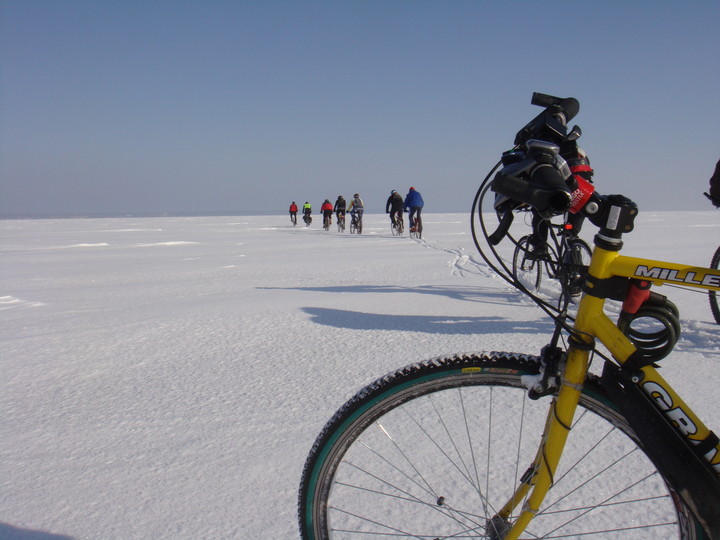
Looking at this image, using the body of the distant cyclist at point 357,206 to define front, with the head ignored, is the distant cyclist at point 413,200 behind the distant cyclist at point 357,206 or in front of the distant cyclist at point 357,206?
behind

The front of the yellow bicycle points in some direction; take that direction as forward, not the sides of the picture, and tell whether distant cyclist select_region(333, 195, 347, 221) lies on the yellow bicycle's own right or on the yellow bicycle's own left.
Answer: on the yellow bicycle's own right

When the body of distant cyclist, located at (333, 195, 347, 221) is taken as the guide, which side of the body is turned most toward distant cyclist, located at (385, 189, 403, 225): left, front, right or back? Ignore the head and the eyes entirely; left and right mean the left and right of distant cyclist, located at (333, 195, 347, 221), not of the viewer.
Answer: back

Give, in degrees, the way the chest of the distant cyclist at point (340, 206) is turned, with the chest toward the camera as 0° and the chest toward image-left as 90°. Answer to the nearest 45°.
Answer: approximately 180°

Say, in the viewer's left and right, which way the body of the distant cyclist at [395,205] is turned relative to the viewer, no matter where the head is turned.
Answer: facing away from the viewer and to the left of the viewer

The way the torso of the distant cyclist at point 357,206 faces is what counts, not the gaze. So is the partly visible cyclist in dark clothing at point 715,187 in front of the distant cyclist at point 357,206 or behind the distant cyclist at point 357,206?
behind

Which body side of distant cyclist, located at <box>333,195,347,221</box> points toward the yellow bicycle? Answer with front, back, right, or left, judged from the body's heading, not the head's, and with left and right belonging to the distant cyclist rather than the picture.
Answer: back

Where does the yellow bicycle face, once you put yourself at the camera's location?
facing to the left of the viewer

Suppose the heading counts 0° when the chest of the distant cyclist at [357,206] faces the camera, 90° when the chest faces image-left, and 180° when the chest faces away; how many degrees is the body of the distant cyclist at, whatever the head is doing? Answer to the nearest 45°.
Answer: approximately 135°
